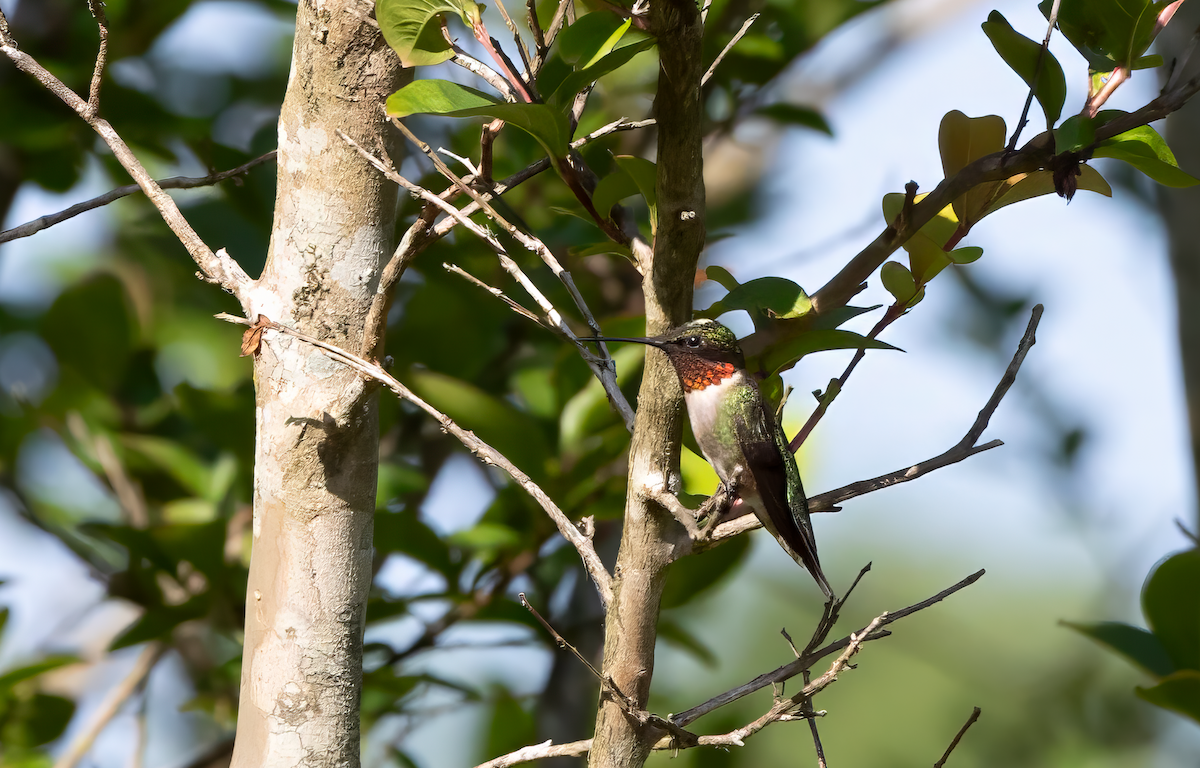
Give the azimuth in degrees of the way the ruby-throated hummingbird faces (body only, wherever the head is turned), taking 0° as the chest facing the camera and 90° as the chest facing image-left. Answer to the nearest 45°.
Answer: approximately 90°

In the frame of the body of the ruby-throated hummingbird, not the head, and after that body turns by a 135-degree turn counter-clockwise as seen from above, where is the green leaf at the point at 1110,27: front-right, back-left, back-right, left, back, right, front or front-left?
front
